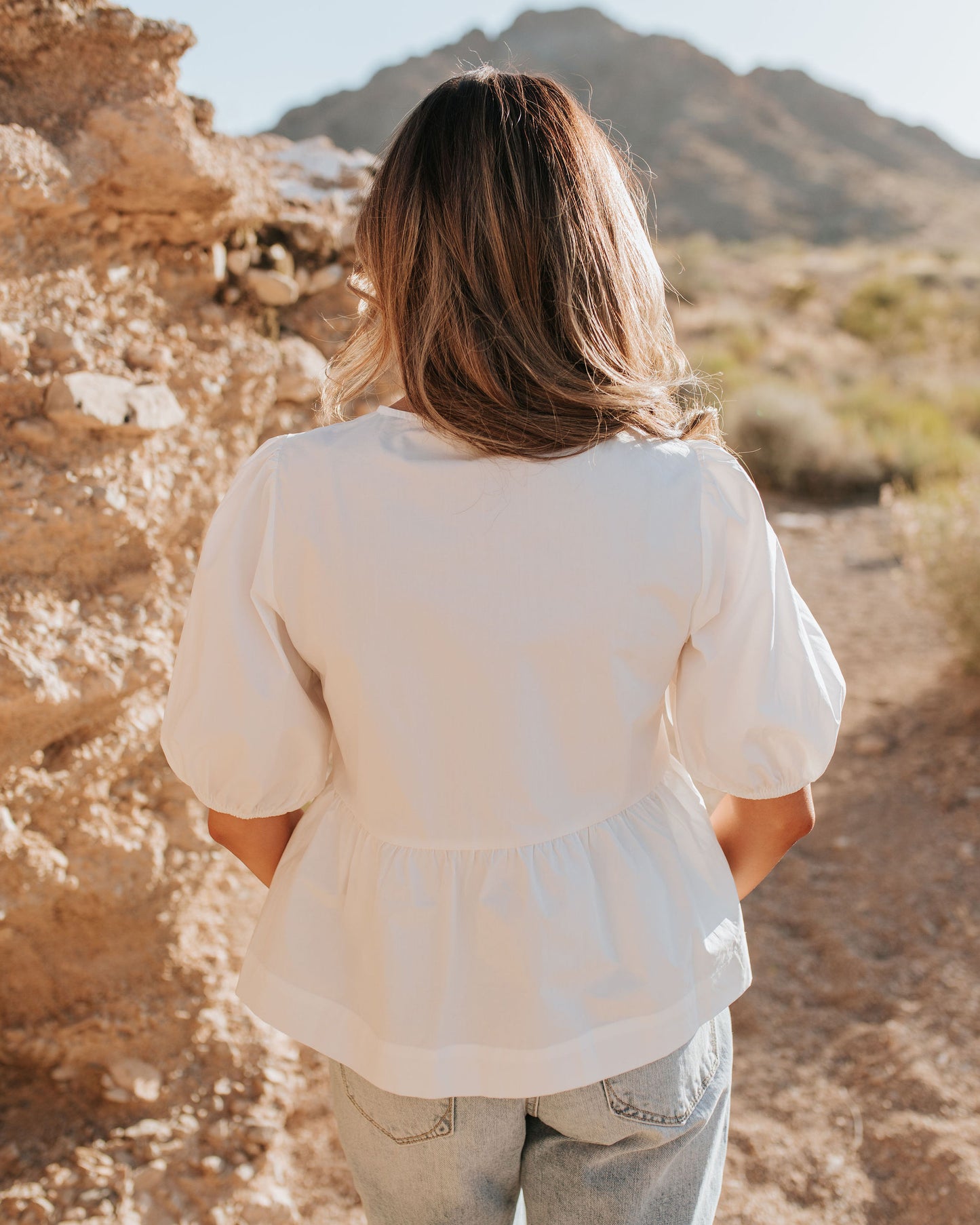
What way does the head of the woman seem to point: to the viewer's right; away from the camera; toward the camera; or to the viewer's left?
away from the camera

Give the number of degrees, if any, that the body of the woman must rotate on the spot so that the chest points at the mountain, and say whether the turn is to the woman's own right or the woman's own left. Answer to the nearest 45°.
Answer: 0° — they already face it

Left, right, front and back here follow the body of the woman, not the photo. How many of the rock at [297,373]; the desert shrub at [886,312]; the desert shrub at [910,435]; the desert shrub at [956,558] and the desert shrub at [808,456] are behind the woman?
0

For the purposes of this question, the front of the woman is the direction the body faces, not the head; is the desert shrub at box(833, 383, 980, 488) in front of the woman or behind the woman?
in front

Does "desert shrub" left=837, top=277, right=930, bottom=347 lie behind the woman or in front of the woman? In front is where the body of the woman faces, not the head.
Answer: in front

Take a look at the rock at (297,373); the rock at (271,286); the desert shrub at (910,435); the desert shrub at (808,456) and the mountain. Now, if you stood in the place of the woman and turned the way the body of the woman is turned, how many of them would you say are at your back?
0

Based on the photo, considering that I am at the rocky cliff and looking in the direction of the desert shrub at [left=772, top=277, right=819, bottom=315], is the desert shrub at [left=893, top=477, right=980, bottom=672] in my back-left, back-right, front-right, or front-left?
front-right

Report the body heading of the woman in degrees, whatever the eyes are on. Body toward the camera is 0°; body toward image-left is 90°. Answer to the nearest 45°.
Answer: approximately 180°

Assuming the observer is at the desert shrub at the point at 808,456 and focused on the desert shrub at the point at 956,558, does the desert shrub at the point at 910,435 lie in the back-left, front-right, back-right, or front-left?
back-left
